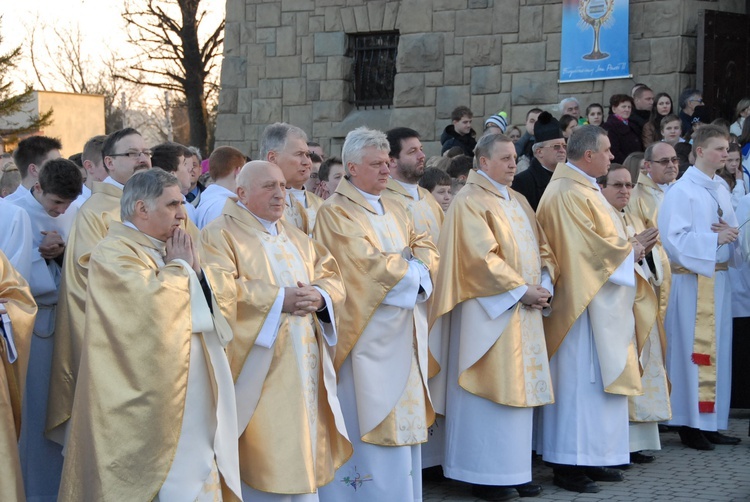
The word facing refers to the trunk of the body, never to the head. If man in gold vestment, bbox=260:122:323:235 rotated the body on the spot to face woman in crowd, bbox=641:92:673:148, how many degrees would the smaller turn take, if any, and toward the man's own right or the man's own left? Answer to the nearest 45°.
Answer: approximately 90° to the man's own left

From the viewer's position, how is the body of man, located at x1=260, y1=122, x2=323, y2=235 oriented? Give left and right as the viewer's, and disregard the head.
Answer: facing the viewer and to the right of the viewer

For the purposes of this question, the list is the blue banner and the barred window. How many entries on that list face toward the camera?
2

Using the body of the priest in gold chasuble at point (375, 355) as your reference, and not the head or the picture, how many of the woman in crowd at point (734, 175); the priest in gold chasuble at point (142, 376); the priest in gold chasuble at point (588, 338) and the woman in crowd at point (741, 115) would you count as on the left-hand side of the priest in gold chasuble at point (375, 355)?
3

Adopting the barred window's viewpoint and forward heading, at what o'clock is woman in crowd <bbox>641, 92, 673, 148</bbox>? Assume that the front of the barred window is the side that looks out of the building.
The woman in crowd is roughly at 11 o'clock from the barred window.

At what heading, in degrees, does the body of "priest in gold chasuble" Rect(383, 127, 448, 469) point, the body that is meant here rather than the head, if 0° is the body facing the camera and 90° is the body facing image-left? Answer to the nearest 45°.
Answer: approximately 315°

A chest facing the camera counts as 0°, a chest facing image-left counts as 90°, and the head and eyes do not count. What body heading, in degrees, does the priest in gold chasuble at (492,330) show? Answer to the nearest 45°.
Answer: approximately 315°

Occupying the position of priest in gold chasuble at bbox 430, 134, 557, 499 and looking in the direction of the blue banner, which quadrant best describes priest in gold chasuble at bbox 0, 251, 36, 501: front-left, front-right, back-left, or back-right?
back-left

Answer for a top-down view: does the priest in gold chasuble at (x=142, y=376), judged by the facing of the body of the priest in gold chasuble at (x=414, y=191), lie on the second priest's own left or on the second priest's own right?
on the second priest's own right

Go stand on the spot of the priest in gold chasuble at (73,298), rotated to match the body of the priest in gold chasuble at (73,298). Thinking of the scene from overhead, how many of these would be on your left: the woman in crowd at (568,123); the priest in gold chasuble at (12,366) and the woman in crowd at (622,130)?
2

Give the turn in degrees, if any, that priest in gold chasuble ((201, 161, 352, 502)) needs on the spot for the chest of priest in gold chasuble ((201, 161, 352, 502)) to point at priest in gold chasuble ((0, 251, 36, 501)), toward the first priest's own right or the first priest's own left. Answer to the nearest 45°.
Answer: approximately 135° to the first priest's own right

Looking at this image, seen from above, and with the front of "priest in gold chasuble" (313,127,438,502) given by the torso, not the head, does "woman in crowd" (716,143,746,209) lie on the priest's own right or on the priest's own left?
on the priest's own left

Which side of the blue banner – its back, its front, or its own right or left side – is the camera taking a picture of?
front

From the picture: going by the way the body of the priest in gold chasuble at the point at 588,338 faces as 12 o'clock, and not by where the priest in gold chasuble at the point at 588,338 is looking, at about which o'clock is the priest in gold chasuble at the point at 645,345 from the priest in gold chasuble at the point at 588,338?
the priest in gold chasuble at the point at 645,345 is roughly at 10 o'clock from the priest in gold chasuble at the point at 588,338.

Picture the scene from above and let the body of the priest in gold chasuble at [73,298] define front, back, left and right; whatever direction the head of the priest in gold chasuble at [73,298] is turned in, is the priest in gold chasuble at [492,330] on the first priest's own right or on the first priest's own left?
on the first priest's own left
